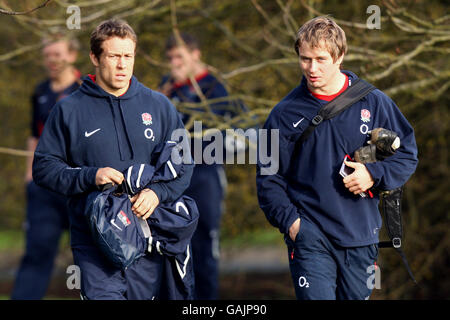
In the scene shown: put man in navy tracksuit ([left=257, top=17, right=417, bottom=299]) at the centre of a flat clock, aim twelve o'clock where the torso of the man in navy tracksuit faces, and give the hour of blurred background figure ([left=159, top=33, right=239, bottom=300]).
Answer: The blurred background figure is roughly at 5 o'clock from the man in navy tracksuit.

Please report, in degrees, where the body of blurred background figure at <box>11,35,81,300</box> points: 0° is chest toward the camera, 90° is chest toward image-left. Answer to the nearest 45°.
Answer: approximately 45°

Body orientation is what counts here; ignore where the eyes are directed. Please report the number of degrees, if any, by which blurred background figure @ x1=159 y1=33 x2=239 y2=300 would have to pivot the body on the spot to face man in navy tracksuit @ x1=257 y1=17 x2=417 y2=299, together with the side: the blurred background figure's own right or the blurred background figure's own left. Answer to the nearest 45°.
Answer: approximately 45° to the blurred background figure's own left

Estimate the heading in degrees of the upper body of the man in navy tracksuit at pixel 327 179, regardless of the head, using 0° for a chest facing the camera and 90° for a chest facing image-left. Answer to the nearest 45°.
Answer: approximately 0°

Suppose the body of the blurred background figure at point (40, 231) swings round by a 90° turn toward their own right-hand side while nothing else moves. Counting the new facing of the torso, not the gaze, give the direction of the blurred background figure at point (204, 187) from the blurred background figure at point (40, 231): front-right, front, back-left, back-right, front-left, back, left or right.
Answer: back-right
